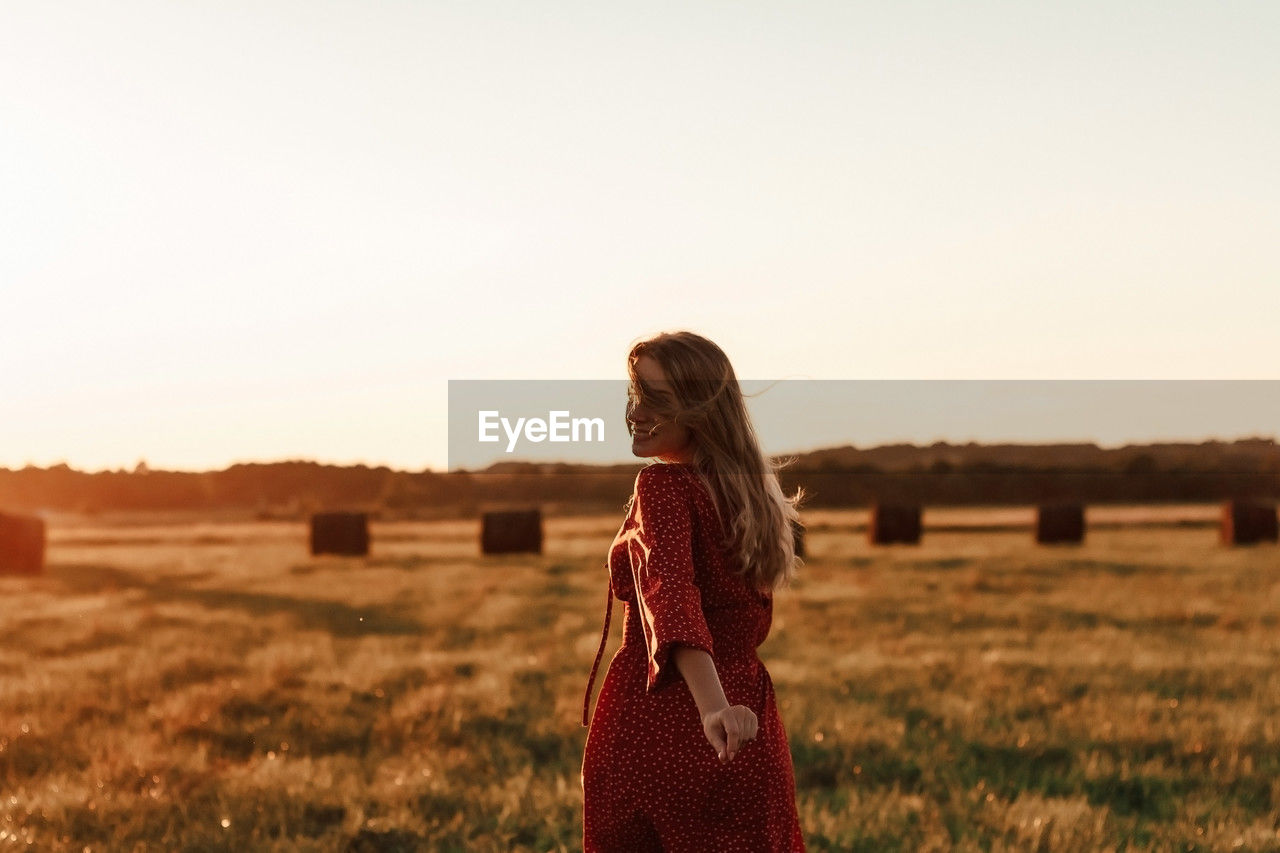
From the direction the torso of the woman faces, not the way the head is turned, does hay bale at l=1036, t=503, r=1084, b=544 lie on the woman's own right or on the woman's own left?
on the woman's own right

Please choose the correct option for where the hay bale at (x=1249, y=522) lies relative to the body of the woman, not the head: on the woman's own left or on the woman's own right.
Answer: on the woman's own right

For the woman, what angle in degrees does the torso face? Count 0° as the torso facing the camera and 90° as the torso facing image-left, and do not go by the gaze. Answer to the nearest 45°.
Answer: approximately 135°

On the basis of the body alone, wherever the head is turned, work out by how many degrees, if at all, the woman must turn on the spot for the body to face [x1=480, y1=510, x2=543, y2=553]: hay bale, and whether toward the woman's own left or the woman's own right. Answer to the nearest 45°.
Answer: approximately 45° to the woman's own right

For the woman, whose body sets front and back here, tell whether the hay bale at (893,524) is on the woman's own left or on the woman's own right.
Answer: on the woman's own right

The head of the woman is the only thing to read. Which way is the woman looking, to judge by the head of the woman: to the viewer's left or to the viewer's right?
to the viewer's left

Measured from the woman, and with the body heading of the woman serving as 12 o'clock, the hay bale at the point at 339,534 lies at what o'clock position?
The hay bale is roughly at 1 o'clock from the woman.
